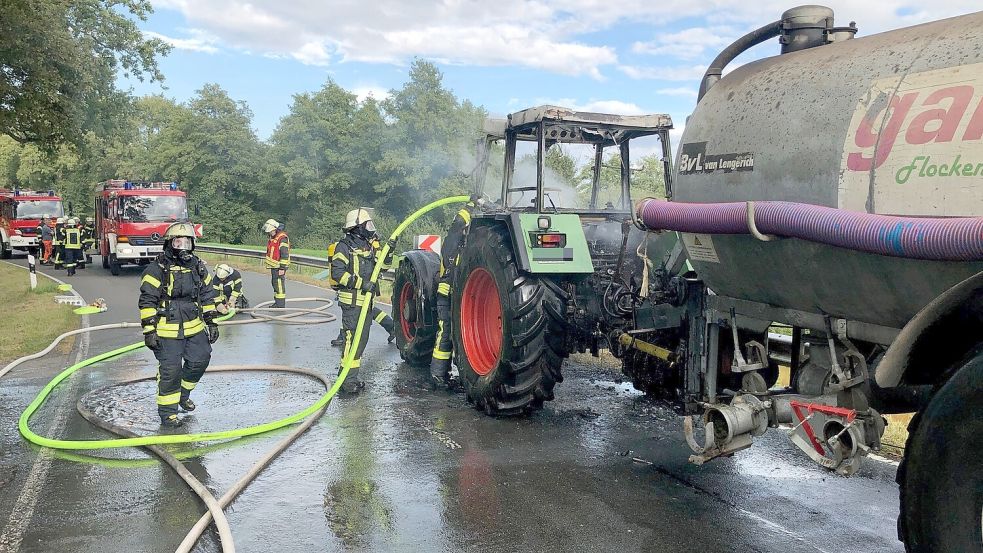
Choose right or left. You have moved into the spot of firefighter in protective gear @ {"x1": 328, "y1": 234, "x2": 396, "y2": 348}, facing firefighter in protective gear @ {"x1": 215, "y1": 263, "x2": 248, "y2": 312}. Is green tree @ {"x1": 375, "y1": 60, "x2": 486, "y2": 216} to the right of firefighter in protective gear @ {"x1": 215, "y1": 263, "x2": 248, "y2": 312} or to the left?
right

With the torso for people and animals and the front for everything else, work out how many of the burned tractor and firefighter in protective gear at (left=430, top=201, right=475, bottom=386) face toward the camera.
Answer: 0

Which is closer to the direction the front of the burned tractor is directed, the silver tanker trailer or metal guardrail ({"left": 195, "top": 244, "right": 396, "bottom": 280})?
the metal guardrail

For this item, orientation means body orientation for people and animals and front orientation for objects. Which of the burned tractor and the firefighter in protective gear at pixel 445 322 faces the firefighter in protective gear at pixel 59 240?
the burned tractor

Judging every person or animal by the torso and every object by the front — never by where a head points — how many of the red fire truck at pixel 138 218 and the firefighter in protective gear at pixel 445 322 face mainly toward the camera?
1

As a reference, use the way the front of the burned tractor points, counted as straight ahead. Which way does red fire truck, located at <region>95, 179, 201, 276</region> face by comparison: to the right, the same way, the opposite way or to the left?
the opposite way

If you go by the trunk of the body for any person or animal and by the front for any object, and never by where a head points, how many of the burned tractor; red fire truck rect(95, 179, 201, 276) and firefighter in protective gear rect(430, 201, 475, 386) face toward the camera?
1

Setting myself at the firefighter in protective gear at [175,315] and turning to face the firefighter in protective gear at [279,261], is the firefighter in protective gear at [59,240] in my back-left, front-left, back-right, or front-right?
front-left

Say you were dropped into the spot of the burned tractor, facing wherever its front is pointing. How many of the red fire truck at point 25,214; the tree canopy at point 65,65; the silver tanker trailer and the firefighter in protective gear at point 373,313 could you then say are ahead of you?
3

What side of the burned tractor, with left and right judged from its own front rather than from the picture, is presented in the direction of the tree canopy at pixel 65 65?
front

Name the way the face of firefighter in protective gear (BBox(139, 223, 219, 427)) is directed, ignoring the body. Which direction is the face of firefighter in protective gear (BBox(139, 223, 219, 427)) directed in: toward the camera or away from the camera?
toward the camera

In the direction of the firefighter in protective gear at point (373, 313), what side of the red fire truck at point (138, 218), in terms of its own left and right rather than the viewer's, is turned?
front

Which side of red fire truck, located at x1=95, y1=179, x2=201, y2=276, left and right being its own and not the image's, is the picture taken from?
front

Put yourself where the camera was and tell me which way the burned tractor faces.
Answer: facing away from the viewer and to the left of the viewer
